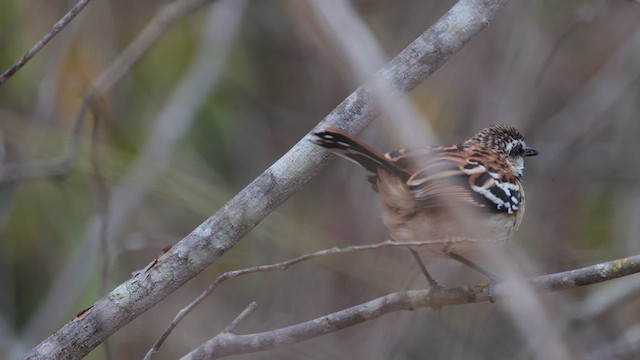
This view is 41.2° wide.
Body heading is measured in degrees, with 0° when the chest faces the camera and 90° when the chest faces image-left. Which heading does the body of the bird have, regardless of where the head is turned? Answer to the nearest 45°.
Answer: approximately 270°

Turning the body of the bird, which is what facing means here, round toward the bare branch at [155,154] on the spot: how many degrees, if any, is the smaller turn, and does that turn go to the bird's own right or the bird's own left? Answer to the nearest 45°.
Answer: approximately 135° to the bird's own left
